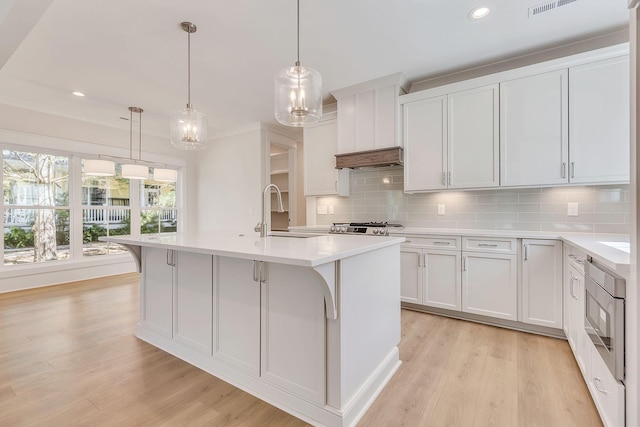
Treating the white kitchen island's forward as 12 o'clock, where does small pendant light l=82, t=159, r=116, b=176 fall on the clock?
The small pendant light is roughly at 3 o'clock from the white kitchen island.

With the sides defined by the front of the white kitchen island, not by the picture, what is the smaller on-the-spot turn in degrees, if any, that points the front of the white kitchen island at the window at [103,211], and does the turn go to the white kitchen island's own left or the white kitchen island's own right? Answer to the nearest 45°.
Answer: approximately 90° to the white kitchen island's own right

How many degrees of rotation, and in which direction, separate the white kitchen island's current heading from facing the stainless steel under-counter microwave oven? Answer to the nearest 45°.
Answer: approximately 90° to its left

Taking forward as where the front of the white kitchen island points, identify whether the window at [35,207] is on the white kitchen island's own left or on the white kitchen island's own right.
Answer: on the white kitchen island's own right
